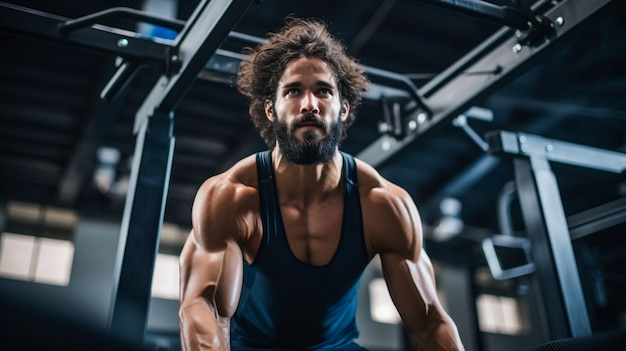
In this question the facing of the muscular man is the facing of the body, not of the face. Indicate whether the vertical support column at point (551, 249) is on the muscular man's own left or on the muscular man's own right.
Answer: on the muscular man's own left

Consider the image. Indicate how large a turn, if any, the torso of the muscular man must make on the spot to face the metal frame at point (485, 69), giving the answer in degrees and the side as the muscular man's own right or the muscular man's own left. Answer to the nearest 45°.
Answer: approximately 135° to the muscular man's own left

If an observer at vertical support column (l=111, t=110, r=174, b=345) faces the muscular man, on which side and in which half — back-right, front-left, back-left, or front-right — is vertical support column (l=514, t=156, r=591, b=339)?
front-left

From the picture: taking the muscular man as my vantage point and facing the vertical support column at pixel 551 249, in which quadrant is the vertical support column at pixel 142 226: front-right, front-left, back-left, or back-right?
back-left

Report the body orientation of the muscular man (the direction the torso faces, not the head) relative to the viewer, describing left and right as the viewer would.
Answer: facing the viewer

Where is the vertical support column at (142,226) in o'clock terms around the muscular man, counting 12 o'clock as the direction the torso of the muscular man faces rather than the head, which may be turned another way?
The vertical support column is roughly at 4 o'clock from the muscular man.
